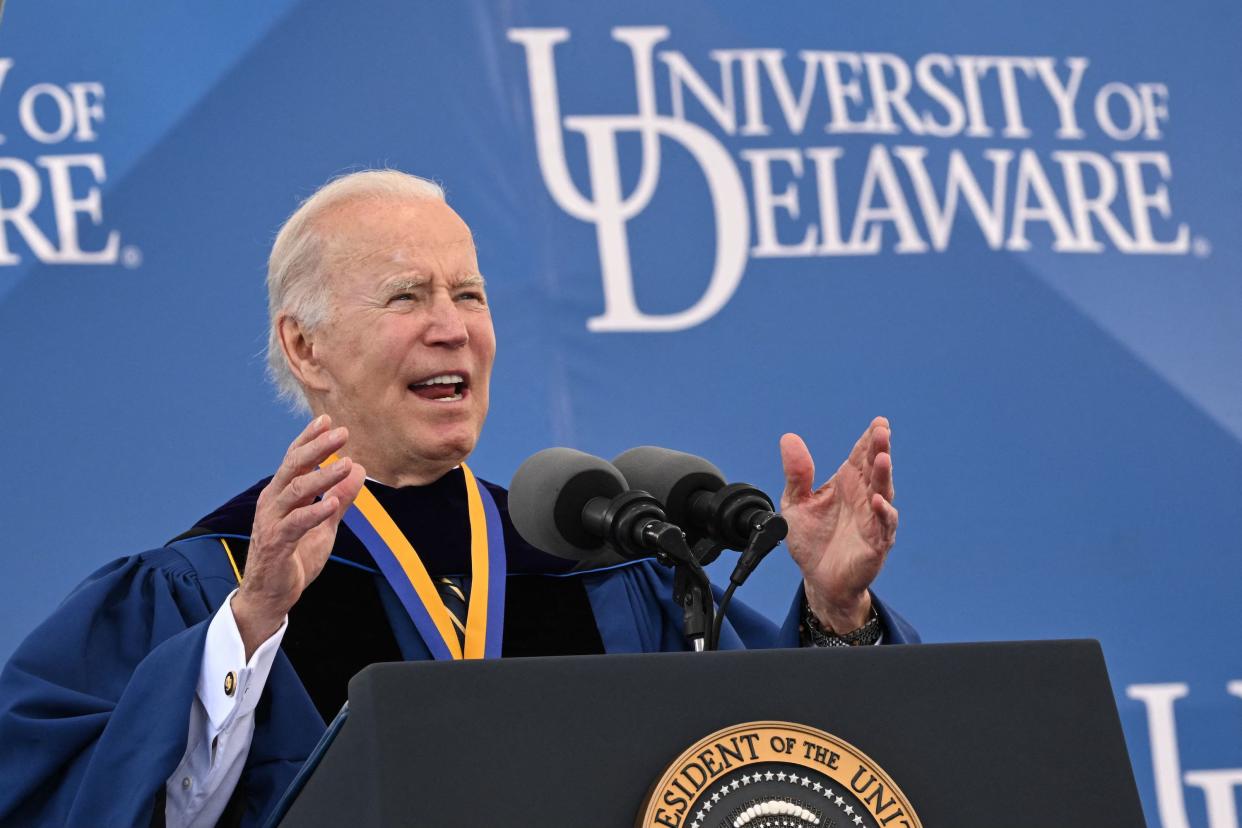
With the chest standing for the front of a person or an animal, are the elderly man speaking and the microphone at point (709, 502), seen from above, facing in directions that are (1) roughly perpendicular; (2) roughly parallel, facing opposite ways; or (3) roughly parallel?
roughly parallel, facing opposite ways

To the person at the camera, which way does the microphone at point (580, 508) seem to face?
facing away from the viewer and to the left of the viewer

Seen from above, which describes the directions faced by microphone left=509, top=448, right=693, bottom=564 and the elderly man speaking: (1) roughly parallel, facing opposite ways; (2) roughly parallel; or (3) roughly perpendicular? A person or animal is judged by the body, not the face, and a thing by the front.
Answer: roughly parallel, facing opposite ways

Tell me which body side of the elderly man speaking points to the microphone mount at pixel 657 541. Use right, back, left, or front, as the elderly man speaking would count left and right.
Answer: front

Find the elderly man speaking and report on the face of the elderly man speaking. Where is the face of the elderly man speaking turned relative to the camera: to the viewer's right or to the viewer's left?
to the viewer's right

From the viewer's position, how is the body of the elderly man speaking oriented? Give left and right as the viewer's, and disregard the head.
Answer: facing the viewer and to the right of the viewer

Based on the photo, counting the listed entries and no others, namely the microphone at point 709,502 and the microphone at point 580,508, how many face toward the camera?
0
